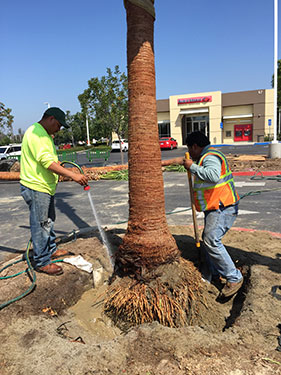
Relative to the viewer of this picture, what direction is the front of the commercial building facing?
facing the viewer

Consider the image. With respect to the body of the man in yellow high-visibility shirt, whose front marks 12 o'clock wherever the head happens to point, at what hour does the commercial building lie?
The commercial building is roughly at 10 o'clock from the man in yellow high-visibility shirt.

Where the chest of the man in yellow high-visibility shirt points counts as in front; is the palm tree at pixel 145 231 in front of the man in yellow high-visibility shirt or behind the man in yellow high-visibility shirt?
in front

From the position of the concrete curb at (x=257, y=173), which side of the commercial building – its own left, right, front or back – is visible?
front

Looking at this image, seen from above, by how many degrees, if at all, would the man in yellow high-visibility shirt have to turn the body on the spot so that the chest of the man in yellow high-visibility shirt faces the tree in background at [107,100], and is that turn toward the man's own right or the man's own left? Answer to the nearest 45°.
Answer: approximately 90° to the man's own left

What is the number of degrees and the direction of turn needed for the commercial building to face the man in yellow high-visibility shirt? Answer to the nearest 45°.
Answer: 0° — it already faces them

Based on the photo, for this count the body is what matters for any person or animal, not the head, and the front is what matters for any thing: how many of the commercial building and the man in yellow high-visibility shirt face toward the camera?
1

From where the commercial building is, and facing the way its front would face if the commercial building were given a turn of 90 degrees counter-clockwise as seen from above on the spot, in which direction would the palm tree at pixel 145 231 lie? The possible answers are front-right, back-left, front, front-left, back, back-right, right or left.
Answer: right

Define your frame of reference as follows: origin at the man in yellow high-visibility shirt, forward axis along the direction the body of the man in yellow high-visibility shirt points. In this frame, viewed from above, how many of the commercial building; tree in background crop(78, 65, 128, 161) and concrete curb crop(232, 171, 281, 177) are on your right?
0

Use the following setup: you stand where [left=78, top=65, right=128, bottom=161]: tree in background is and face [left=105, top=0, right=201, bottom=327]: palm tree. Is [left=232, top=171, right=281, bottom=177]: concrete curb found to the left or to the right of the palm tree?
left

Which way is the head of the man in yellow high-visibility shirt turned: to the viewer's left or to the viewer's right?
to the viewer's right

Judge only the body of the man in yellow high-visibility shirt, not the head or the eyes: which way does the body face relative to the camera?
to the viewer's right
